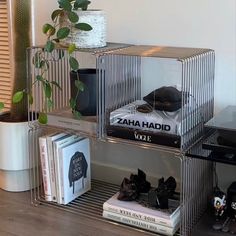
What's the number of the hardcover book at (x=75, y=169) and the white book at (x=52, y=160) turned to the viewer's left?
0

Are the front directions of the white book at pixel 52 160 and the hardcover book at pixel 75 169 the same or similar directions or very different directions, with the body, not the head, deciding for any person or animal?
same or similar directions
